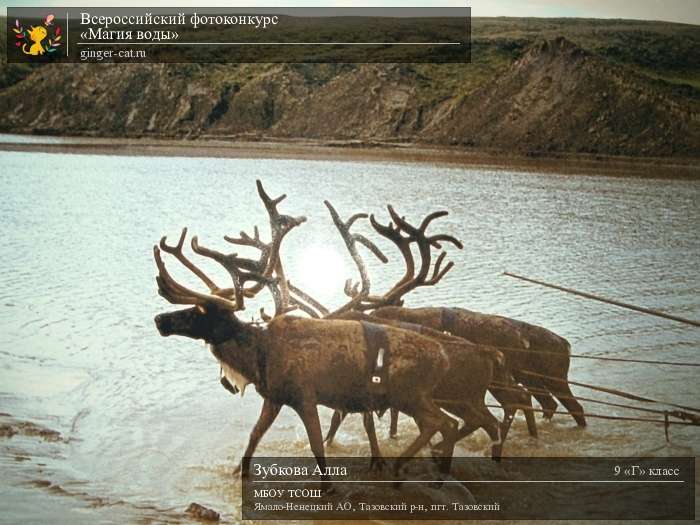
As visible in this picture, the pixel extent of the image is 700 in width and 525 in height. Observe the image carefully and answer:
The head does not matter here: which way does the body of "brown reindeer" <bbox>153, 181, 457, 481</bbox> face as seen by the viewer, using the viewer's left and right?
facing to the left of the viewer

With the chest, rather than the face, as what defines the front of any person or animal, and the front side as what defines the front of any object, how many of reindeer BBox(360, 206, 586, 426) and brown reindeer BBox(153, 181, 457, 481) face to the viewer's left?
2

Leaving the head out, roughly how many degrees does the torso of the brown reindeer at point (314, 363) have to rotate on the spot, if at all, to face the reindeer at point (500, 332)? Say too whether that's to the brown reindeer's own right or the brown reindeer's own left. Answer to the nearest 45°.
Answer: approximately 135° to the brown reindeer's own right

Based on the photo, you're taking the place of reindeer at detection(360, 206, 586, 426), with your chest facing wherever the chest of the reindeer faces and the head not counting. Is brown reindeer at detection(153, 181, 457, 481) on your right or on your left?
on your left

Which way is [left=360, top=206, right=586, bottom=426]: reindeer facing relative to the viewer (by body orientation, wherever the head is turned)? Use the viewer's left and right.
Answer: facing to the left of the viewer
